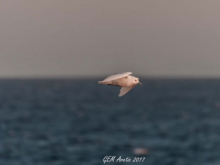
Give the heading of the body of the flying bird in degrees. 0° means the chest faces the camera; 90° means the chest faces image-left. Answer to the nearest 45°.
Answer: approximately 270°
